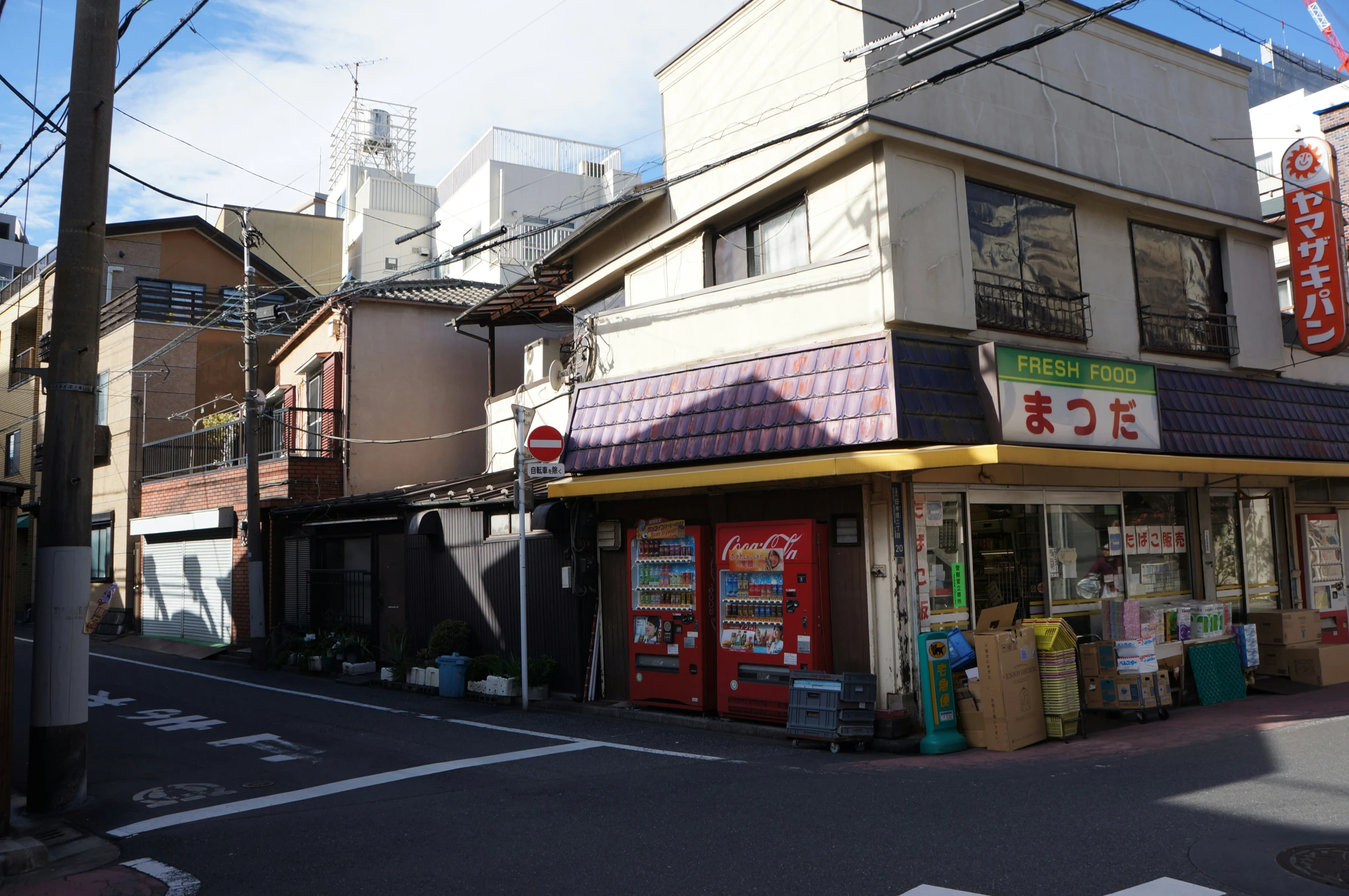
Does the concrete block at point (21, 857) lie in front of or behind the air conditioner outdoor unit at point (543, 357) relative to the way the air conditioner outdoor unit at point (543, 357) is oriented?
in front

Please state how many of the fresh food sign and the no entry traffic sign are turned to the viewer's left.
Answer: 0

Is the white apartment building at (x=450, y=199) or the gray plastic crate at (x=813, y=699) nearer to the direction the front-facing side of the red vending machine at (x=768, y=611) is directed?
the gray plastic crate

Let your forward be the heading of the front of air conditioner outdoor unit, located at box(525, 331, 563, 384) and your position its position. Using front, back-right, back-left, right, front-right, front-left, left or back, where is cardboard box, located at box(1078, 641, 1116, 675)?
left

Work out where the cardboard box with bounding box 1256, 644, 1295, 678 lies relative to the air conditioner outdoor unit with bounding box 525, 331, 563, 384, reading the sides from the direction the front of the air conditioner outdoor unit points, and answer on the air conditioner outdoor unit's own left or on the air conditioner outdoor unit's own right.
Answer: on the air conditioner outdoor unit's own left

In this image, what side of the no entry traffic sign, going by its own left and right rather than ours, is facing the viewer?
front

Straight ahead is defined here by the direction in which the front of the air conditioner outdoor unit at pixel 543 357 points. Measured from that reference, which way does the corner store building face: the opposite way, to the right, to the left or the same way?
to the left

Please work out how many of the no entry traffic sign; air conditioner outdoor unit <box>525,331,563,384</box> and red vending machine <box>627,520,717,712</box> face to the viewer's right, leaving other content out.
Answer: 0

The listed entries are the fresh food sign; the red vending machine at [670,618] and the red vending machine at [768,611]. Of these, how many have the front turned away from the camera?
0

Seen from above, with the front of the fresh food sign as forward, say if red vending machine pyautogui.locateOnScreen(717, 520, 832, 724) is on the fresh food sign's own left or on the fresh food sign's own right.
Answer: on the fresh food sign's own right

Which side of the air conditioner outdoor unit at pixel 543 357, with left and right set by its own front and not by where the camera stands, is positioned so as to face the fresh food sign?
left

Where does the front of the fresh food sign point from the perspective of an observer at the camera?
facing the viewer and to the right of the viewer

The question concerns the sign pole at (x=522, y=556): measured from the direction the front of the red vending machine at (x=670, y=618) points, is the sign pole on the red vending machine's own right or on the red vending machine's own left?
on the red vending machine's own right
